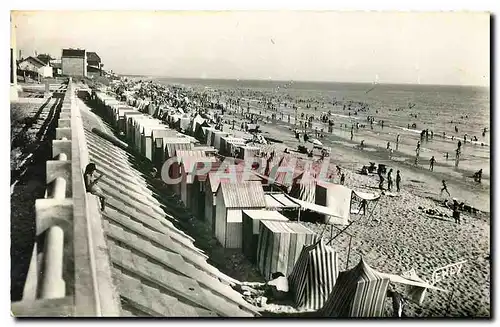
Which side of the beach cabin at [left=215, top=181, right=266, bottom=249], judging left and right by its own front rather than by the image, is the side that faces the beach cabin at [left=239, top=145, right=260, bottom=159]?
left

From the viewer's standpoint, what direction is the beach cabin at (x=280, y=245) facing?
to the viewer's right

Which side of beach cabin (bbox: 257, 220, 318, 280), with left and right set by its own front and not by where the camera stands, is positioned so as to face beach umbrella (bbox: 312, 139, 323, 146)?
left

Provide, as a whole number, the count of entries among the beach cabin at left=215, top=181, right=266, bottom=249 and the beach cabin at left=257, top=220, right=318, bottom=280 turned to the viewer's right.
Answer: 2

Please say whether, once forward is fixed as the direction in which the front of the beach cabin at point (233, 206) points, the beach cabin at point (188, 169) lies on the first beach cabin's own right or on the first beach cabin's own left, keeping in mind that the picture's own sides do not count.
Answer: on the first beach cabin's own left

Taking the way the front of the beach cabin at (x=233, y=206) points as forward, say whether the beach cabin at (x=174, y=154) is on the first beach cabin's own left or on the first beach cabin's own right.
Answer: on the first beach cabin's own left

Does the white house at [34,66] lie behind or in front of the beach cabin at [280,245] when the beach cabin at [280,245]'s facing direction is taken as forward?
behind

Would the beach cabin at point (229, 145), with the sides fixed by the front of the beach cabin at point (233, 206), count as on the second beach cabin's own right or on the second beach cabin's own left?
on the second beach cabin's own left

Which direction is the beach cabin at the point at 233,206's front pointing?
to the viewer's right
